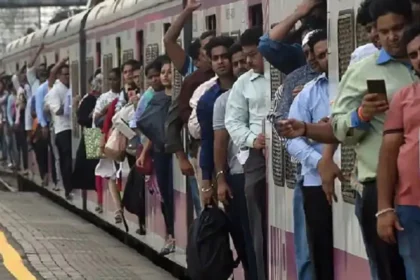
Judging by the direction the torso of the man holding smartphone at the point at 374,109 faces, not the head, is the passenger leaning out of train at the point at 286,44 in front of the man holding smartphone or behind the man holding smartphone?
behind

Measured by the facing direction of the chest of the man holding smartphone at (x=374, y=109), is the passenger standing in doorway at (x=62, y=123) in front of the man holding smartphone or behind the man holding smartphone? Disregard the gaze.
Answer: behind
